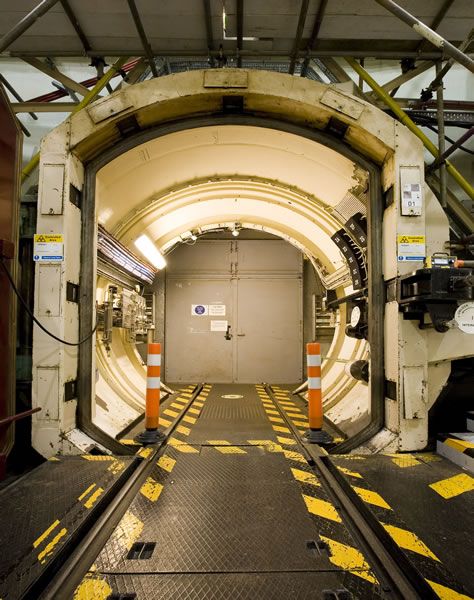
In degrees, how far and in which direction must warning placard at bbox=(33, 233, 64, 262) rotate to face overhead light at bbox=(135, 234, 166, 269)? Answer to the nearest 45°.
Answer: approximately 135° to its left

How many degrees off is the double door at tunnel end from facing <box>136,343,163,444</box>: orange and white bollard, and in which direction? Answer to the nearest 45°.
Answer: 0° — it already faces it

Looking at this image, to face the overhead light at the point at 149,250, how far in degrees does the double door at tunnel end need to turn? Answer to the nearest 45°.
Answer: approximately 45° to its right

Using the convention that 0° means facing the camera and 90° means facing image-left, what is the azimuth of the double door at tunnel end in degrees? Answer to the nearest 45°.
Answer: approximately 0°

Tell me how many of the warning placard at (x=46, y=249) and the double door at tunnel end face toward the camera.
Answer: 2

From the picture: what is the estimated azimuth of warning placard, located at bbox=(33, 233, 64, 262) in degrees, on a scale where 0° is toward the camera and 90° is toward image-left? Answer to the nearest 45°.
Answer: approximately 0°
